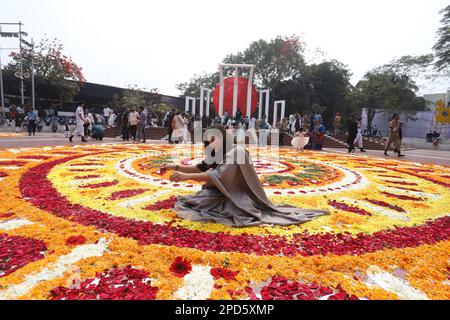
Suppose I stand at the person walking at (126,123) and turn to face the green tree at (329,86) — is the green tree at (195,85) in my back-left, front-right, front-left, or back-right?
front-left

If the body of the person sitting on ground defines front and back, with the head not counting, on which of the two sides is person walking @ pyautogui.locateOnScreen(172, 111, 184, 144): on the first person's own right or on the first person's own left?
on the first person's own right

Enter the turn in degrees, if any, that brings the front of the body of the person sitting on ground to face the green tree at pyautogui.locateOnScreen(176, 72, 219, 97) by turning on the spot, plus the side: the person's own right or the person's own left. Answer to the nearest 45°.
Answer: approximately 90° to the person's own right

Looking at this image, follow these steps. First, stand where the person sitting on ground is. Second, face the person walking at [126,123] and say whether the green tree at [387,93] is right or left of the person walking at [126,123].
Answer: right

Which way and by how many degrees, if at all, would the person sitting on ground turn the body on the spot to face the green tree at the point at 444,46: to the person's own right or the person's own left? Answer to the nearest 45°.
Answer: approximately 135° to the person's own right

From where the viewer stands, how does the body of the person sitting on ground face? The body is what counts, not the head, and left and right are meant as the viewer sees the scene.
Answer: facing to the left of the viewer

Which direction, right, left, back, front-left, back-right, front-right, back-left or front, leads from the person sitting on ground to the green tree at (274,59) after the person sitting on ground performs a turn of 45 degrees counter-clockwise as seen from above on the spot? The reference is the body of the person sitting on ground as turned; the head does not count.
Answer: back-right

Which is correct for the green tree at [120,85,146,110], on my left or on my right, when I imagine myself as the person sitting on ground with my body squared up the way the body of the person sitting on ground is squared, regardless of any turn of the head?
on my right

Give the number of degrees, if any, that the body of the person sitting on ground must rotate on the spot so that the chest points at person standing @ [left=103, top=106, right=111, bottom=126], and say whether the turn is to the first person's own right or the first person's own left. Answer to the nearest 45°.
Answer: approximately 45° to the first person's own right

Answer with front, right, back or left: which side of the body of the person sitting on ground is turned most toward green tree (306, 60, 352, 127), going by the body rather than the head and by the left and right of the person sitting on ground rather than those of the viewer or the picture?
right

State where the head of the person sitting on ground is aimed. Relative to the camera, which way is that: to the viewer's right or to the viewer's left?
to the viewer's left
